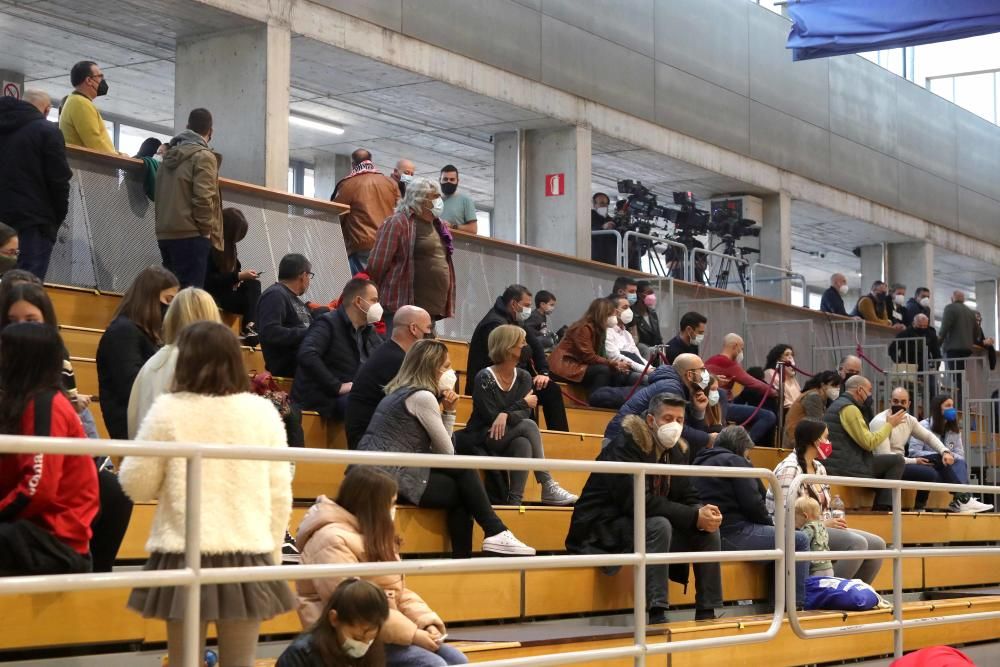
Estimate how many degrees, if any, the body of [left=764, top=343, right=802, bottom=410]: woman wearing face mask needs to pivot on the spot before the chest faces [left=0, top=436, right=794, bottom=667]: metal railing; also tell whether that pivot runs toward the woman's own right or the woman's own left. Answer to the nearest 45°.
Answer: approximately 45° to the woman's own right

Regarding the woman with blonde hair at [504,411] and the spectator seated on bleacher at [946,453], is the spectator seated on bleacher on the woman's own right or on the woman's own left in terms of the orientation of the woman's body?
on the woman's own left

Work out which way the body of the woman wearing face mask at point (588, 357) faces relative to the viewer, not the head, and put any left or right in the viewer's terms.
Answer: facing to the right of the viewer

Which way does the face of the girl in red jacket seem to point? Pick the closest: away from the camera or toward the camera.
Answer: away from the camera

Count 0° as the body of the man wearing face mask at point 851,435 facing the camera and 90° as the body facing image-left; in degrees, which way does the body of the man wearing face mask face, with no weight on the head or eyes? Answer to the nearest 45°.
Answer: approximately 270°

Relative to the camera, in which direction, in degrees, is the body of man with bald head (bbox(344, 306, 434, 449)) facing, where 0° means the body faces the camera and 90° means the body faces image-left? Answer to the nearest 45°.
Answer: approximately 270°

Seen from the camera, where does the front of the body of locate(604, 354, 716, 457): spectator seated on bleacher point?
to the viewer's right

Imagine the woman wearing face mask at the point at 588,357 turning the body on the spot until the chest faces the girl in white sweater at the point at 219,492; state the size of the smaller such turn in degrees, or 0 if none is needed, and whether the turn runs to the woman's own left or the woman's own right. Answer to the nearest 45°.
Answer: approximately 90° to the woman's own right
